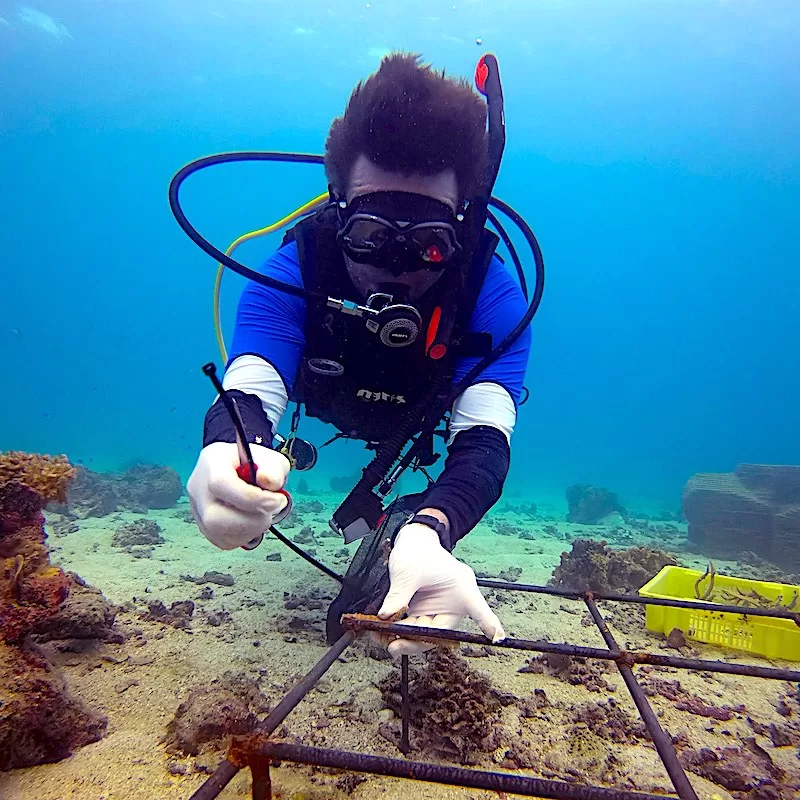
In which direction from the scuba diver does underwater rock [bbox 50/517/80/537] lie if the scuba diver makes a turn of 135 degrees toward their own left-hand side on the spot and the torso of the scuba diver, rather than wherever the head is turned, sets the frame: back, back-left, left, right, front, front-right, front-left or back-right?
left

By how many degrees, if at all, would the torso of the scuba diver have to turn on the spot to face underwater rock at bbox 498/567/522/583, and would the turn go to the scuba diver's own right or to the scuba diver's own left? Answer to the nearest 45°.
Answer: approximately 135° to the scuba diver's own left

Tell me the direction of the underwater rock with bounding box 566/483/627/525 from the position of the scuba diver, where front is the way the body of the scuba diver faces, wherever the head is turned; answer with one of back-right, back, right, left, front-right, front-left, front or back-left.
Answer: back-left

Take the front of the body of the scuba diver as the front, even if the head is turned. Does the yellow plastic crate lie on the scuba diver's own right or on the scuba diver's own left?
on the scuba diver's own left

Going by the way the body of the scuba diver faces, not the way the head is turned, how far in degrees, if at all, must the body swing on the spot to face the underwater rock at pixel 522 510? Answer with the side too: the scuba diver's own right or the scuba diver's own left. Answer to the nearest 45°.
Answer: approximately 135° to the scuba diver's own left

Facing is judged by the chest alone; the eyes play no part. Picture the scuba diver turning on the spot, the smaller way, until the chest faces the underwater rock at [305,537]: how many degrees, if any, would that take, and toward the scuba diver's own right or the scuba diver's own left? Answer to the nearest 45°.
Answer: approximately 180°

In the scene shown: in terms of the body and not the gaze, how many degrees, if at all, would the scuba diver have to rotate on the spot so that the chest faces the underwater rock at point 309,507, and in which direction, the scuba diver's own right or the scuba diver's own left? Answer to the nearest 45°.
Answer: approximately 180°

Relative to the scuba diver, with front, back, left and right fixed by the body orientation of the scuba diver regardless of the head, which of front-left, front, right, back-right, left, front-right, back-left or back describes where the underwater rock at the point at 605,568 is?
back-left

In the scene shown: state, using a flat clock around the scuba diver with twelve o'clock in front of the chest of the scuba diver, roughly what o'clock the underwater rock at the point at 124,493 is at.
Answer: The underwater rock is roughly at 5 o'clock from the scuba diver.

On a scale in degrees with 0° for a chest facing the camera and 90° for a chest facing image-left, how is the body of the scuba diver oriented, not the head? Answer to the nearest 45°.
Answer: approximately 0°

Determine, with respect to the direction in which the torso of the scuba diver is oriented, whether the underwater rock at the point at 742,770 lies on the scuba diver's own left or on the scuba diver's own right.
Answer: on the scuba diver's own left
